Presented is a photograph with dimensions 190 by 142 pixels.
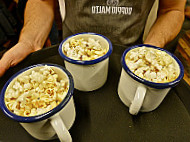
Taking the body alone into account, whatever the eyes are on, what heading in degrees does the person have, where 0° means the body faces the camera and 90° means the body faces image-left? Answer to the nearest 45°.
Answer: approximately 0°
